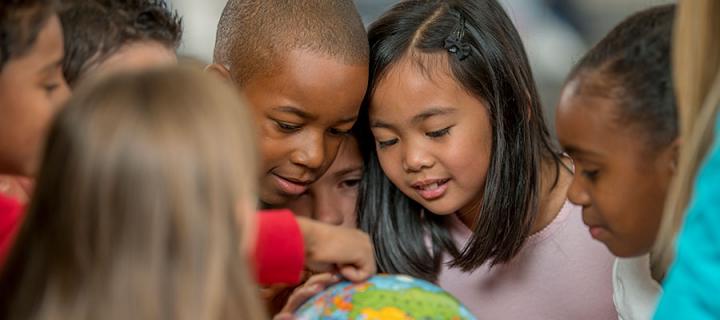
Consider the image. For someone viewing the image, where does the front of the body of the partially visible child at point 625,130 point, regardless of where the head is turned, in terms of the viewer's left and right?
facing to the left of the viewer

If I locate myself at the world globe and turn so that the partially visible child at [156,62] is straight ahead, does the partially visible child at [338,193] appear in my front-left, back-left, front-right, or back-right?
front-right

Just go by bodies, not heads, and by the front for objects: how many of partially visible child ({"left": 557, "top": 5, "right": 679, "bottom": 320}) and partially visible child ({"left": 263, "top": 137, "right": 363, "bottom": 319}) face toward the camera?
1

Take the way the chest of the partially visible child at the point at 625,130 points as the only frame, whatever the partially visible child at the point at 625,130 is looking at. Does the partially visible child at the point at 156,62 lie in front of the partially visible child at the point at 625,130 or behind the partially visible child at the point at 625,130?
in front

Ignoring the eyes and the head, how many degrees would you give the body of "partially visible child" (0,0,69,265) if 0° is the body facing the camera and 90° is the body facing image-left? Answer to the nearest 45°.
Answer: approximately 270°

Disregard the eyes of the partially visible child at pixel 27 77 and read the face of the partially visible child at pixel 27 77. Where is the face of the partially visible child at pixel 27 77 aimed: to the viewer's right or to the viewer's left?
to the viewer's right

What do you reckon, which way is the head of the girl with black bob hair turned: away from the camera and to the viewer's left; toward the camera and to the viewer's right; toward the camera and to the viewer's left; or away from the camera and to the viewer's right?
toward the camera and to the viewer's left

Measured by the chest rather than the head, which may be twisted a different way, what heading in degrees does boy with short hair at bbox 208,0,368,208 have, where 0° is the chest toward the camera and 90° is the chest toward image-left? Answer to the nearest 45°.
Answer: approximately 315°

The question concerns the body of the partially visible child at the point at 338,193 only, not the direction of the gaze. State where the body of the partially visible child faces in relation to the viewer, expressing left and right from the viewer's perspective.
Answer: facing the viewer

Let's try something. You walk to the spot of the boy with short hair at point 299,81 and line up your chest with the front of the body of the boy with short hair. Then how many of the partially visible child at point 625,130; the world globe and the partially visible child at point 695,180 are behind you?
0

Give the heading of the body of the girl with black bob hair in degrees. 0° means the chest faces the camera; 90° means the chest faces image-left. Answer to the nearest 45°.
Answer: approximately 45°

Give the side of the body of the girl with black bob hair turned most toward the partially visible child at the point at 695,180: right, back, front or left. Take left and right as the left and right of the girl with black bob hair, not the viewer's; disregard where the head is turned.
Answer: left
